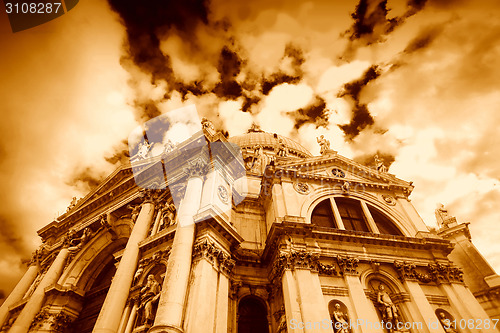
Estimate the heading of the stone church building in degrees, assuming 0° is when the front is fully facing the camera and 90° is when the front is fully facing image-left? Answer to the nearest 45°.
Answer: approximately 45°
